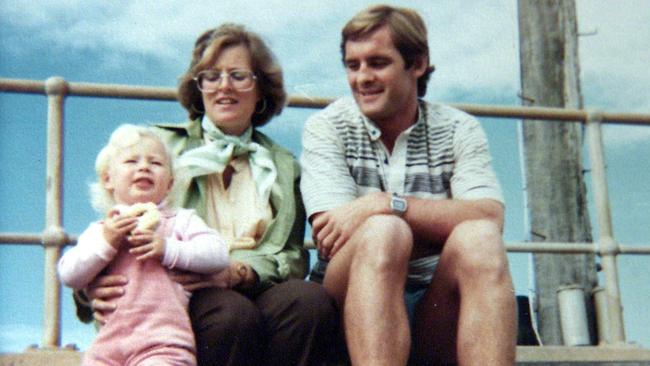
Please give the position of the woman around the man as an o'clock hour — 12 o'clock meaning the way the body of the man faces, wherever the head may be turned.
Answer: The woman is roughly at 3 o'clock from the man.

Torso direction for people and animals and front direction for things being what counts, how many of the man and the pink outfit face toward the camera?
2

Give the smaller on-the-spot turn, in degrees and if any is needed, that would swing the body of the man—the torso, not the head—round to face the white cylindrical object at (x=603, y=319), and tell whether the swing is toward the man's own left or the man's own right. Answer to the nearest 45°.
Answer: approximately 135° to the man's own left

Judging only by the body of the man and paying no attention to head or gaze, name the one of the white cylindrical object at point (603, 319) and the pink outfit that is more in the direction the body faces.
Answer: the pink outfit

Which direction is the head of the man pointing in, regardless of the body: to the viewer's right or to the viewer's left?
to the viewer's left

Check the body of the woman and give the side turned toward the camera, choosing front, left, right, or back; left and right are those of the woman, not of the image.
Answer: front

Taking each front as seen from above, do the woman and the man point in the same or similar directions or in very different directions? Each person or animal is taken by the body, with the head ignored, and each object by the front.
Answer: same or similar directions

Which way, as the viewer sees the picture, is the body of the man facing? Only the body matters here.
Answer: toward the camera
